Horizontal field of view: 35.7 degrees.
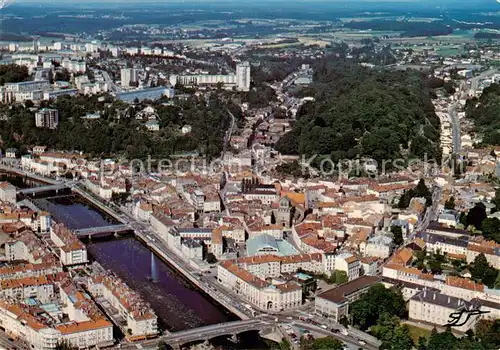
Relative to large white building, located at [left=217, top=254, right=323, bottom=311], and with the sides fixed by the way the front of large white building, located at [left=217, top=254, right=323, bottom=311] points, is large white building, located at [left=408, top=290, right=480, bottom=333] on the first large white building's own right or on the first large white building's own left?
on the first large white building's own left

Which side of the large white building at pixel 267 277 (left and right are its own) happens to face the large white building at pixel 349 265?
left

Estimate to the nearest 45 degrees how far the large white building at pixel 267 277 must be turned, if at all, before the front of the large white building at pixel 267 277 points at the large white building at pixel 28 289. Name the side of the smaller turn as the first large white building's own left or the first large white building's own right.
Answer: approximately 90° to the first large white building's own right

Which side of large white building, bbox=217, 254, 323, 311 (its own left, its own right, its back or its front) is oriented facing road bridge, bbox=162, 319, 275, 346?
front

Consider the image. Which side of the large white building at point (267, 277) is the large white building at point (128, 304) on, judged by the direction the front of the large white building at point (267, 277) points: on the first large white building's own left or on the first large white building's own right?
on the first large white building's own right

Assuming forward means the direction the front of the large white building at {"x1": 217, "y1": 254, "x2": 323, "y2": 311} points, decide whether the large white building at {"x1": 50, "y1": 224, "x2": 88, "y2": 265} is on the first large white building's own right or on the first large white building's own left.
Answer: on the first large white building's own right

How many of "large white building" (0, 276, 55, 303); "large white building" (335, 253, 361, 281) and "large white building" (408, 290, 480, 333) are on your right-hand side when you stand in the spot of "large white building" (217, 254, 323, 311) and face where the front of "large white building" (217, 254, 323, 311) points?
1

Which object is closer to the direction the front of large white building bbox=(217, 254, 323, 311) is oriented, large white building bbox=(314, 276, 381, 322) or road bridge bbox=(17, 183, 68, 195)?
the large white building

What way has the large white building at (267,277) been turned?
toward the camera

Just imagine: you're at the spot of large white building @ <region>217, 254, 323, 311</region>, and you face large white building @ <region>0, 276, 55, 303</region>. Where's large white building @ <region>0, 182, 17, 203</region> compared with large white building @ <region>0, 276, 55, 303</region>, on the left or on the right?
right

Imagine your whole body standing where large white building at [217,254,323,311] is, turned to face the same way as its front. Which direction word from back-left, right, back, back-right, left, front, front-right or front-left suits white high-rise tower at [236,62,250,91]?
back

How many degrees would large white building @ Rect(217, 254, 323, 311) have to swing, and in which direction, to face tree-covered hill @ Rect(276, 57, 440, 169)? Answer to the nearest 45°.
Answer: approximately 180°

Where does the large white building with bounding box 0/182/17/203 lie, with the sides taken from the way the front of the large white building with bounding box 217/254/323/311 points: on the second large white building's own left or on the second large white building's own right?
on the second large white building's own right

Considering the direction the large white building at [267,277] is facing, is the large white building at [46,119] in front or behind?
behind
